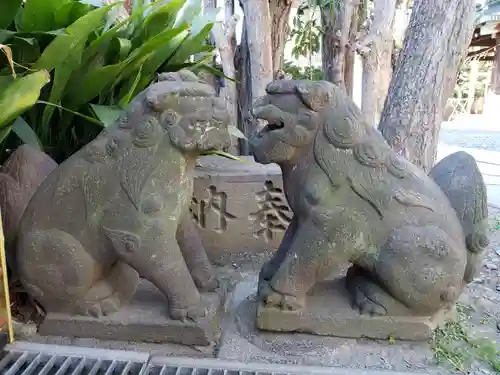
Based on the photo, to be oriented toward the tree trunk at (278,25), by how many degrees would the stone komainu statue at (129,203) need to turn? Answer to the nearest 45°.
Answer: approximately 45° to its left

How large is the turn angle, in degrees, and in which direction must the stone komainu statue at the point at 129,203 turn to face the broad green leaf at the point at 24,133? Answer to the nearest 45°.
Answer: approximately 135° to its left

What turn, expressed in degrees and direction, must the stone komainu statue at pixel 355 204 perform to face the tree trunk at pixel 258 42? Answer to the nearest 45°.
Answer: approximately 90° to its right

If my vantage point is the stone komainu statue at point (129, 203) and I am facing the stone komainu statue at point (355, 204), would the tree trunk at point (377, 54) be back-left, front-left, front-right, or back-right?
front-left

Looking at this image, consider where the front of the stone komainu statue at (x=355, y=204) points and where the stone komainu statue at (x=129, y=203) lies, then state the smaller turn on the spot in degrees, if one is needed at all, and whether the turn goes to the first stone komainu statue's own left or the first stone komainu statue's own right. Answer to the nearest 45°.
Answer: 0° — it already faces it

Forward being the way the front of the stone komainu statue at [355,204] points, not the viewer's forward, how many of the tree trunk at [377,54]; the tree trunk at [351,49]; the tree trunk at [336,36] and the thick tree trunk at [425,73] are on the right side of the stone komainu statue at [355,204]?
4

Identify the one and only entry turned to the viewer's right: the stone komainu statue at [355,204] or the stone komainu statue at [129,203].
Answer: the stone komainu statue at [129,203]

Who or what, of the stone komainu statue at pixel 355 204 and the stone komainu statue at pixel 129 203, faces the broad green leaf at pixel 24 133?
the stone komainu statue at pixel 355 204

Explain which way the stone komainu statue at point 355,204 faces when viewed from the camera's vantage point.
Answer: facing to the left of the viewer

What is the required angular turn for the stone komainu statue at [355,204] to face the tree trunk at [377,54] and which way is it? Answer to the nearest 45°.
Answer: approximately 90° to its right

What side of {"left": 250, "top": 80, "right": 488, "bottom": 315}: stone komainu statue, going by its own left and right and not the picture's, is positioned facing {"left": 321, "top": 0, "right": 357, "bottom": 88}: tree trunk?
right

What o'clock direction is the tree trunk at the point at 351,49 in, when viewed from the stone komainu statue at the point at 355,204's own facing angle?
The tree trunk is roughly at 3 o'clock from the stone komainu statue.

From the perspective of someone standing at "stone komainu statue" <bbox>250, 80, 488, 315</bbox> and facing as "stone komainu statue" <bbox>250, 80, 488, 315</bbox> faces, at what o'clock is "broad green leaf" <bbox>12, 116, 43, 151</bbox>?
The broad green leaf is roughly at 12 o'clock from the stone komainu statue.

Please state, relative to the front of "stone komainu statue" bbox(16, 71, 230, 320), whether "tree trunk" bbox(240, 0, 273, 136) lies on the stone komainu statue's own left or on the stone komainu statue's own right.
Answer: on the stone komainu statue's own left

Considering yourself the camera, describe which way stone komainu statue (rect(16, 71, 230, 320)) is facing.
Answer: facing to the right of the viewer

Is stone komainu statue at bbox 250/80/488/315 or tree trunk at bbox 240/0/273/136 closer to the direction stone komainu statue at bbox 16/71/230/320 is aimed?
the stone komainu statue

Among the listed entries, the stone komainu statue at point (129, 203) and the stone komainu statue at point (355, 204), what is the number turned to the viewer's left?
1

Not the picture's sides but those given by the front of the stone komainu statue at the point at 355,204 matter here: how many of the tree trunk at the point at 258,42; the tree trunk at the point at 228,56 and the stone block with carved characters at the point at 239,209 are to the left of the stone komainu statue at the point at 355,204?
0
